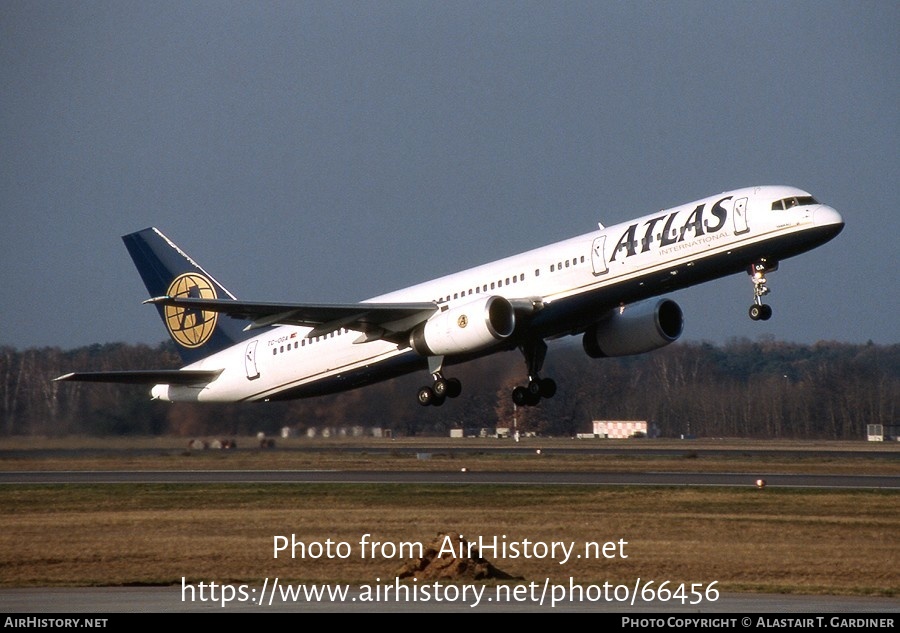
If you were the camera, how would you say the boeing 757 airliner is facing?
facing the viewer and to the right of the viewer
